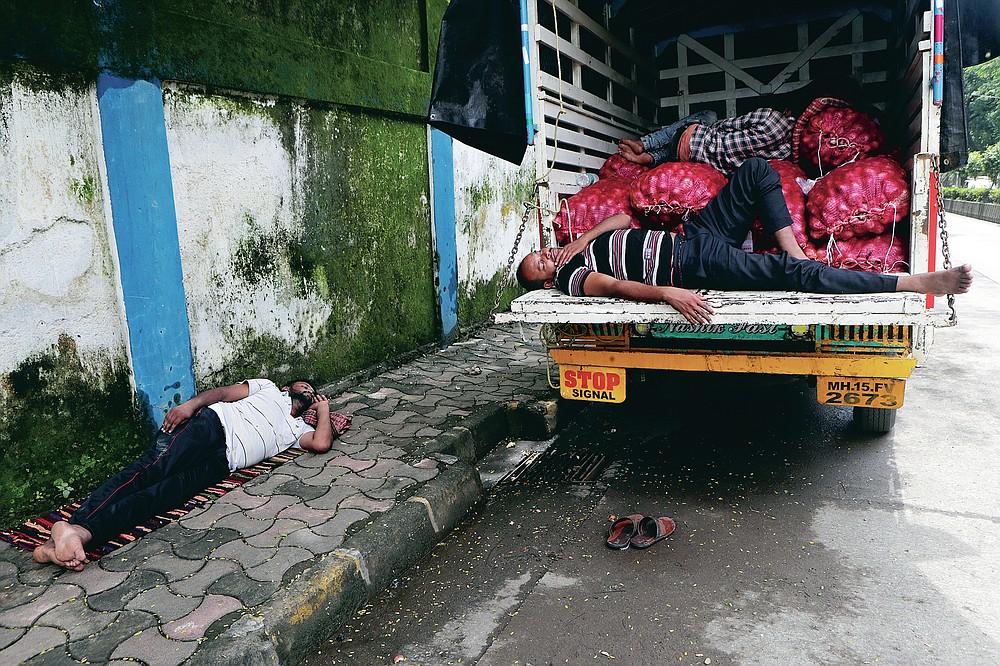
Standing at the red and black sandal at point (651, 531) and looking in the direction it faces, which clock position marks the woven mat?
The woven mat is roughly at 7 o'clock from the red and black sandal.

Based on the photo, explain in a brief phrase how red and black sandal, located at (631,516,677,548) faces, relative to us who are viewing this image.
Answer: facing away from the viewer and to the right of the viewer

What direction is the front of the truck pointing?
away from the camera

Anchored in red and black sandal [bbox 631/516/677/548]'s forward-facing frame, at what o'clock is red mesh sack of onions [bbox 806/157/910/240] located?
The red mesh sack of onions is roughly at 12 o'clock from the red and black sandal.

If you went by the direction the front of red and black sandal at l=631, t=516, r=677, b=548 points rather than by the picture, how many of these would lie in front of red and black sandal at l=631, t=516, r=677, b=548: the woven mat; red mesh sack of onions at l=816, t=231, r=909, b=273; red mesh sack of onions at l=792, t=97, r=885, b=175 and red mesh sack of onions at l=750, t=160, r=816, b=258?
3

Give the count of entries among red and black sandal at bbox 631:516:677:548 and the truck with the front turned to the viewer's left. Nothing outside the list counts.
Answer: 0

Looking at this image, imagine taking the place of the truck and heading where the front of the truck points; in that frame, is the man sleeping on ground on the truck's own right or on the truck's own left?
on the truck's own left

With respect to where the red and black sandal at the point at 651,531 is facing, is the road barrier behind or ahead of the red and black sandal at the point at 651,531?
ahead

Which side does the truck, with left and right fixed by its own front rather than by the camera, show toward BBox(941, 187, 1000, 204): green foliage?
front

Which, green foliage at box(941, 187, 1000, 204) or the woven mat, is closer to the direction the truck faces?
the green foliage

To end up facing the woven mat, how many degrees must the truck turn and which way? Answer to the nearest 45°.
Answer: approximately 135° to its left
